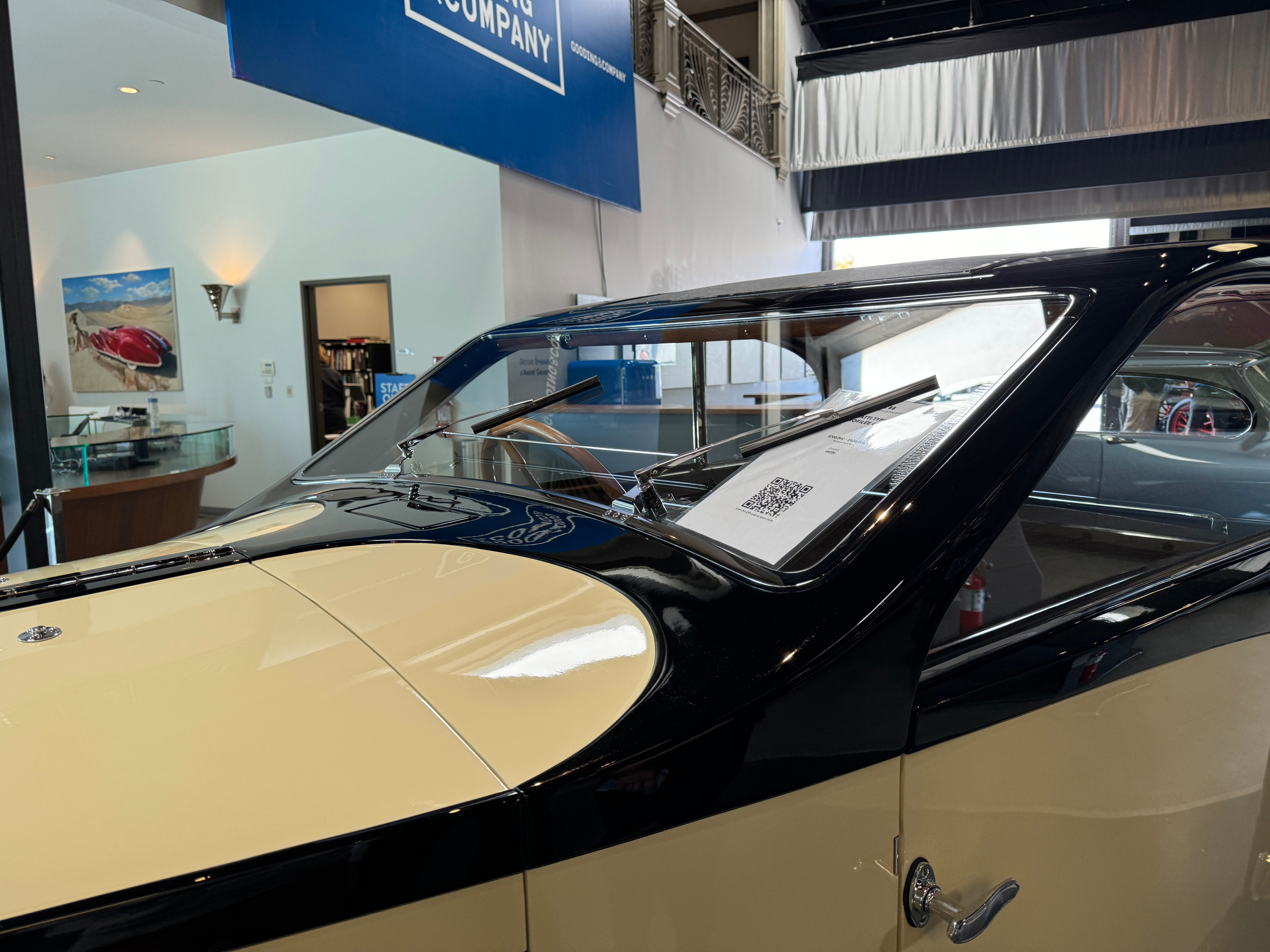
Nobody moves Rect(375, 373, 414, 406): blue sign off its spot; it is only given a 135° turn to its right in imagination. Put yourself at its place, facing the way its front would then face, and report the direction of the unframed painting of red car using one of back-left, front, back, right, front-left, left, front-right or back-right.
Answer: front

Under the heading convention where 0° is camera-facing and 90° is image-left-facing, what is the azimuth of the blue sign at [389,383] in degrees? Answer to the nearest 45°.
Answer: approximately 0°

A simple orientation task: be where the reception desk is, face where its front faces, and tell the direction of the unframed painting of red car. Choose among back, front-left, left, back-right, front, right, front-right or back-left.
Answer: back-left

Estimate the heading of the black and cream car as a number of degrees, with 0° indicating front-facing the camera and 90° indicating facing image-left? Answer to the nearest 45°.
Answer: approximately 45°

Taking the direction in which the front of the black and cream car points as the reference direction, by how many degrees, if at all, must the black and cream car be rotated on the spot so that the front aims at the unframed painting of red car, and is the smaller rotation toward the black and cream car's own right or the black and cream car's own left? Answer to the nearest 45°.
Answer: approximately 90° to the black and cream car's own right

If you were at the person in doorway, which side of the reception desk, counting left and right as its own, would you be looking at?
left

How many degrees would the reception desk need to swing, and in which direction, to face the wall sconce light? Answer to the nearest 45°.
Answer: approximately 135° to its left

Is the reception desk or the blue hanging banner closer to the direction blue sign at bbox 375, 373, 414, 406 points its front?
the blue hanging banner
